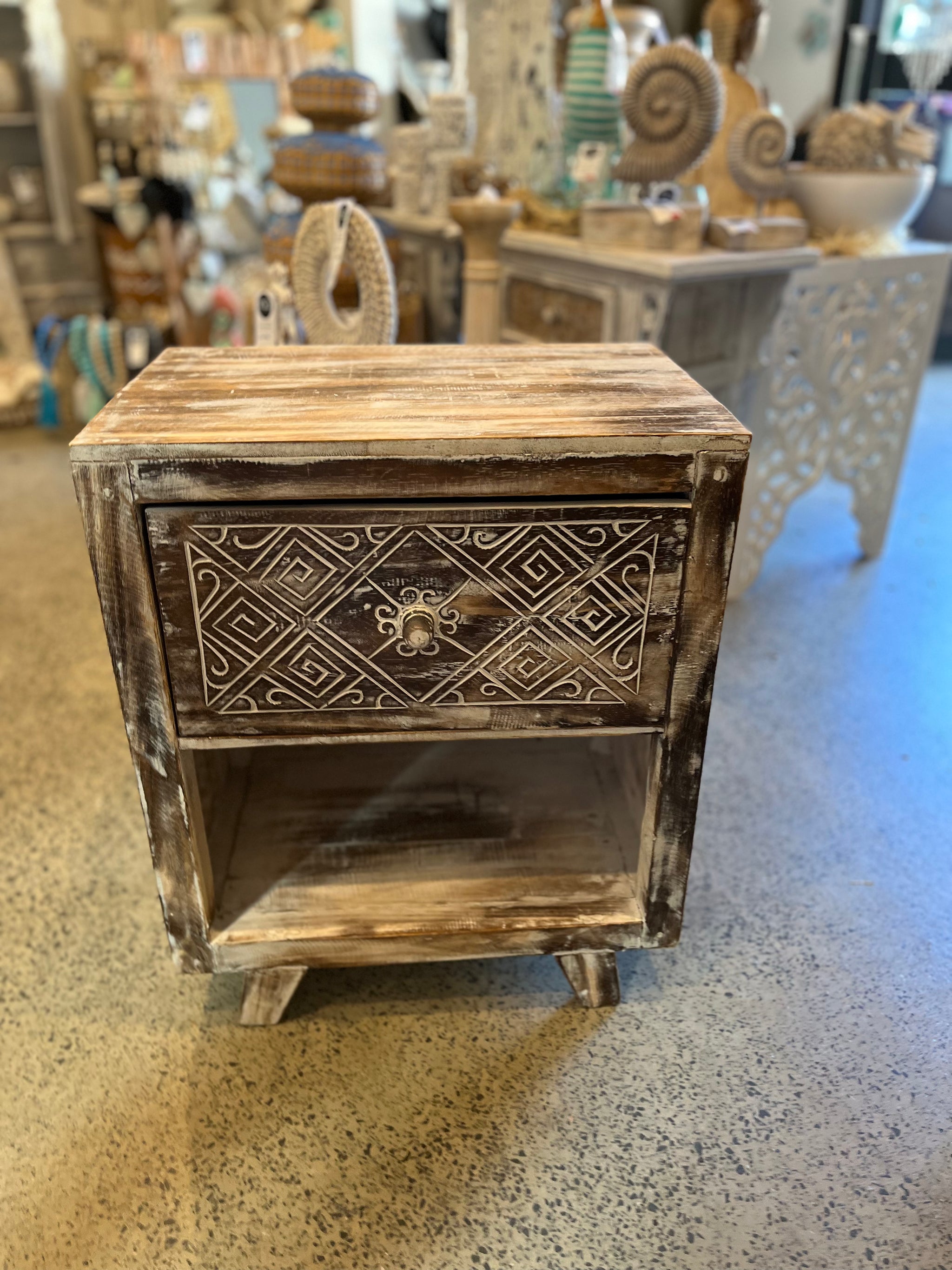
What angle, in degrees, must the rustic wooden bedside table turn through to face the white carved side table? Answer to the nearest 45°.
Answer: approximately 135° to its left

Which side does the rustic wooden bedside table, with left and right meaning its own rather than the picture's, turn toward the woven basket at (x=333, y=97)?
back

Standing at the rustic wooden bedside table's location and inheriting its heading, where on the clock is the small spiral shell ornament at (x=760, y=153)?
The small spiral shell ornament is roughly at 7 o'clock from the rustic wooden bedside table.

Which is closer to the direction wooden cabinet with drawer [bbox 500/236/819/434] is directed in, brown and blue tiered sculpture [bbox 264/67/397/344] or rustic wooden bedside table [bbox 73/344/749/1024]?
the rustic wooden bedside table

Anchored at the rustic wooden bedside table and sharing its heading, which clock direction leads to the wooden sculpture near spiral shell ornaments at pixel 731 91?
The wooden sculpture near spiral shell ornaments is roughly at 7 o'clock from the rustic wooden bedside table.

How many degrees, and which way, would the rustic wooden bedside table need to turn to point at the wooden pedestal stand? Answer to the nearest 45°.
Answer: approximately 180°

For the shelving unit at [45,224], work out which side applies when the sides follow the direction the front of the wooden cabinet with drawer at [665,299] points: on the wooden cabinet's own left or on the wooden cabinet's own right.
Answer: on the wooden cabinet's own right

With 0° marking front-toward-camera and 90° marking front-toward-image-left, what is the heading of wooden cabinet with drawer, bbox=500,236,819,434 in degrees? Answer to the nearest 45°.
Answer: approximately 45°

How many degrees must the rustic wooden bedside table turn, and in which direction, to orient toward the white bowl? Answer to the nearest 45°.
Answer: approximately 135° to its left

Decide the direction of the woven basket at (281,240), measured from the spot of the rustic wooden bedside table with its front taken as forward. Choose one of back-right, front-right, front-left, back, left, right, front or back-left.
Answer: back

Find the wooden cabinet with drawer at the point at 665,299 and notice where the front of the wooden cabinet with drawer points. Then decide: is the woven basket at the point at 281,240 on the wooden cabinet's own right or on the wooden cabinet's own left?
on the wooden cabinet's own right
